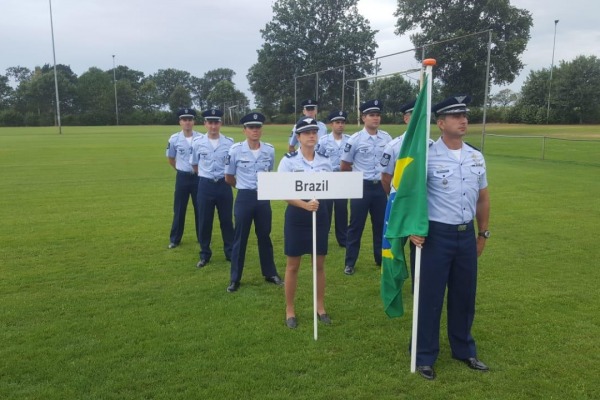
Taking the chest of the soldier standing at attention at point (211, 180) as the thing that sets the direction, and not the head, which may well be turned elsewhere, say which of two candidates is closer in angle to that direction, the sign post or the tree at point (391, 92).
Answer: the sign post

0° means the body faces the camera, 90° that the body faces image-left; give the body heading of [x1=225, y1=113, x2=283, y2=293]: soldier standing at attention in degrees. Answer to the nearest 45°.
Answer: approximately 0°

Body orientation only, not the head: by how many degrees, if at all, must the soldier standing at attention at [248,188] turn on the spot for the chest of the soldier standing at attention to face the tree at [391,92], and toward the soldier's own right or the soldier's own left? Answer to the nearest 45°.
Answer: approximately 180°

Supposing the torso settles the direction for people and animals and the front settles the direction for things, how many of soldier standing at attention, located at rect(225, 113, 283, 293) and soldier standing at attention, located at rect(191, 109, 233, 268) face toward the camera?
2

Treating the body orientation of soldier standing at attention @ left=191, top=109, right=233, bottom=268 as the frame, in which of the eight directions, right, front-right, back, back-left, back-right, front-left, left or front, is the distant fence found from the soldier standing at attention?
back-left

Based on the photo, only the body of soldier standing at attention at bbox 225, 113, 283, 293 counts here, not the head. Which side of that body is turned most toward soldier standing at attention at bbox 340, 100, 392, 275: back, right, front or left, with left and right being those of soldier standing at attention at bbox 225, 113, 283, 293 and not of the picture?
left

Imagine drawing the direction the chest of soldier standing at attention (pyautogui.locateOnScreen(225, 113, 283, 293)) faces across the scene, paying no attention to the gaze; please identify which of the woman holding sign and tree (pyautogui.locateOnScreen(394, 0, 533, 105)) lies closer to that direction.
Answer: the woman holding sign

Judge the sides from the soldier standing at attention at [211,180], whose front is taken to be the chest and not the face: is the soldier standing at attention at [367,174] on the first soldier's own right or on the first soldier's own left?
on the first soldier's own left
